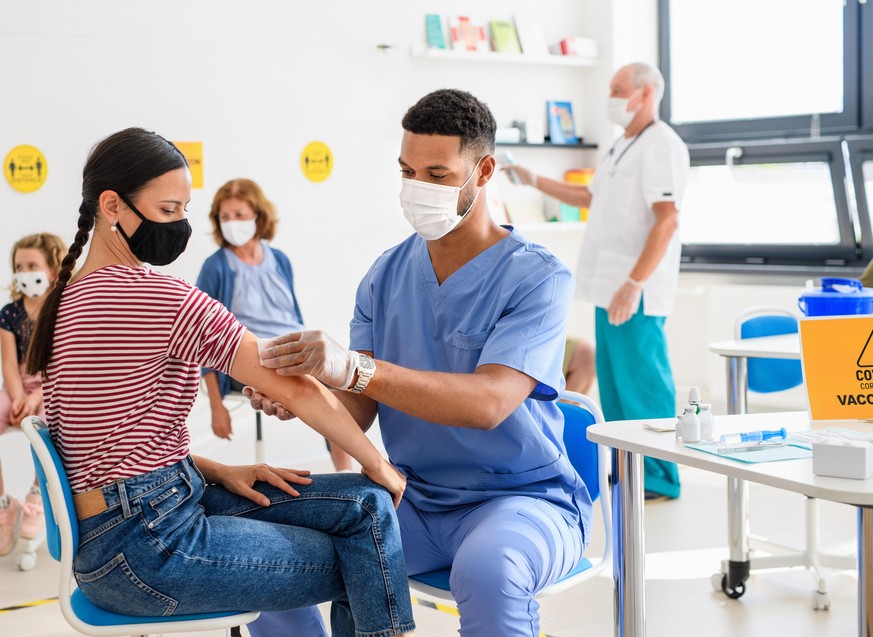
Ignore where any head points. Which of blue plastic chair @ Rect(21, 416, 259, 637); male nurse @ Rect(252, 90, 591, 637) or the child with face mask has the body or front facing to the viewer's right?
the blue plastic chair

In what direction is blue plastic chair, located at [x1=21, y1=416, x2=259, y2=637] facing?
to the viewer's right

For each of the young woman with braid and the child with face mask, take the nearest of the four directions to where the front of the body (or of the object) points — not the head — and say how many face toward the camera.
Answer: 1

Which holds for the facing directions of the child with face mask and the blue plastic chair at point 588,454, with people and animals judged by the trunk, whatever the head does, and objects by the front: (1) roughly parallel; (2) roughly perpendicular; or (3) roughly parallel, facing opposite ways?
roughly perpendicular

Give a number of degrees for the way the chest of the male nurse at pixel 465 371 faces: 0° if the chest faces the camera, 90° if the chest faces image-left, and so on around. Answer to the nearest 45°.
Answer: approximately 45°

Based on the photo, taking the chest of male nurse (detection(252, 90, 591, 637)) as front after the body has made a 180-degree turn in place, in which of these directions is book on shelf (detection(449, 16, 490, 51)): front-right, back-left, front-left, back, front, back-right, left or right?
front-left

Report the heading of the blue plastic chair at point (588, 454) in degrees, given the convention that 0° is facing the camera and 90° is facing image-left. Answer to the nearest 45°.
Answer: approximately 45°

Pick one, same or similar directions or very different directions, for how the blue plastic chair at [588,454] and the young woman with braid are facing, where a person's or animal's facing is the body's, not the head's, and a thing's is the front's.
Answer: very different directions

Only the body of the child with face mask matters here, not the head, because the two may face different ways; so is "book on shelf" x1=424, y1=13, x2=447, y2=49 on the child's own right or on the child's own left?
on the child's own left

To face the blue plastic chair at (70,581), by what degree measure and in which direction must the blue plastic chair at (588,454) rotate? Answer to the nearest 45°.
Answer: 0° — it already faces it

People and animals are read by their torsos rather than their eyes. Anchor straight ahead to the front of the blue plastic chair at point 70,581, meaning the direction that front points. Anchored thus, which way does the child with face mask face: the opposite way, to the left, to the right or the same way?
to the right

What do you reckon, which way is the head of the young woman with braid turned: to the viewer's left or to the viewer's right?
to the viewer's right

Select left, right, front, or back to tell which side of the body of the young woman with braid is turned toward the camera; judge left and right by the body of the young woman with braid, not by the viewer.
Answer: right

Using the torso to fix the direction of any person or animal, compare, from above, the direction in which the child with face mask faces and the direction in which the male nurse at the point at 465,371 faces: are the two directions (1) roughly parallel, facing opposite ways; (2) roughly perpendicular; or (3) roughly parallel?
roughly perpendicular
